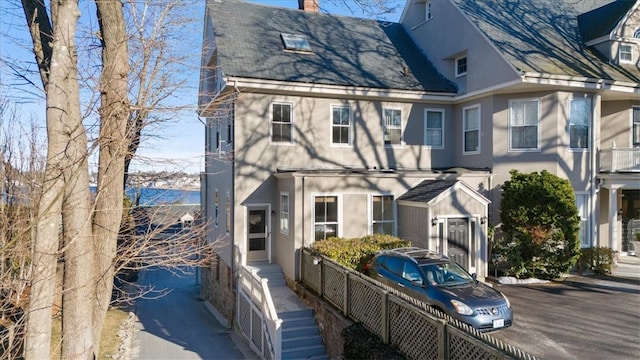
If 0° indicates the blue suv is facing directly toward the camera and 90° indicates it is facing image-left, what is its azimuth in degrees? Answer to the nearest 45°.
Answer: approximately 315°

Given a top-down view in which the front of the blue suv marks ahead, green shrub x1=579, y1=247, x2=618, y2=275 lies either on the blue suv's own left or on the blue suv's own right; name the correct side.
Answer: on the blue suv's own left

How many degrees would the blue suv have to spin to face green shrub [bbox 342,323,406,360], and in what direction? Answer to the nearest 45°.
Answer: approximately 90° to its right

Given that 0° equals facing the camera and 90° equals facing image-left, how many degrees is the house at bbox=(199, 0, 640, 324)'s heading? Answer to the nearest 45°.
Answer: approximately 0°

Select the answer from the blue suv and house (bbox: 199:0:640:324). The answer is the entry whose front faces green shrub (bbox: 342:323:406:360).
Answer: the house

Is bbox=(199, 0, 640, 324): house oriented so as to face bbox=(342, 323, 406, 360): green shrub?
yes

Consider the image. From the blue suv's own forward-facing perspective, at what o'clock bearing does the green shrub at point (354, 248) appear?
The green shrub is roughly at 6 o'clock from the blue suv.

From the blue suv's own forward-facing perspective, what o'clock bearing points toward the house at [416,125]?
The house is roughly at 7 o'clock from the blue suv.
